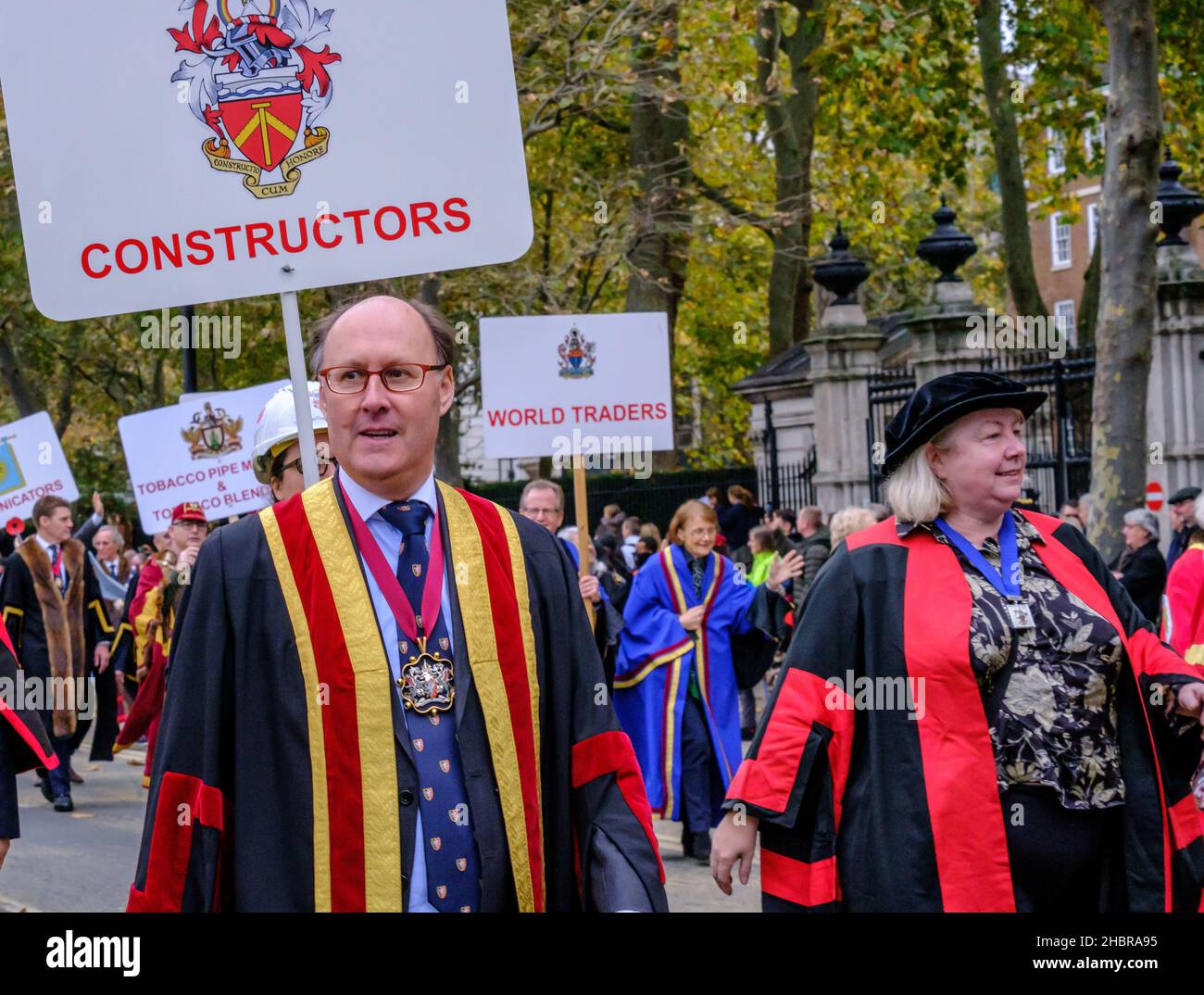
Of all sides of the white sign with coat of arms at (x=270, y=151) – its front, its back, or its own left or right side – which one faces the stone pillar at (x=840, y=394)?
back

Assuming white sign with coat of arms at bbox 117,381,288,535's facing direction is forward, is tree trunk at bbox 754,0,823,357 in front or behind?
behind

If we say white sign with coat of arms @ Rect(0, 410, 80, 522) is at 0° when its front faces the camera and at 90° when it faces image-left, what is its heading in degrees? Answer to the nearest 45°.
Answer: approximately 0°

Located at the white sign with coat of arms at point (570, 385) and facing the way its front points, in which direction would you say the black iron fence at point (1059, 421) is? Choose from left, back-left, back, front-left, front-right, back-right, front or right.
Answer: back-left

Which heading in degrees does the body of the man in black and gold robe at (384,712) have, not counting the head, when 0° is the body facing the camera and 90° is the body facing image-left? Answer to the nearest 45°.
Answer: approximately 0°

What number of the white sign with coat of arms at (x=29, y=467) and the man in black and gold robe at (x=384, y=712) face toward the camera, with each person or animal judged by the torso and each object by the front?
2

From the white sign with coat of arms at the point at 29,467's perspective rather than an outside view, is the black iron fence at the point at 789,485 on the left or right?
on its left
